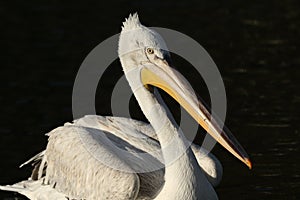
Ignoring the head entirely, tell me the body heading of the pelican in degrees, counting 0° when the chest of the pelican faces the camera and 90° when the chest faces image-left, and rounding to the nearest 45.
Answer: approximately 315°
